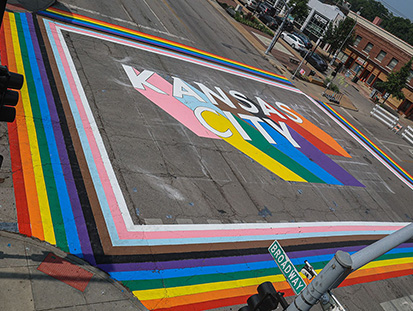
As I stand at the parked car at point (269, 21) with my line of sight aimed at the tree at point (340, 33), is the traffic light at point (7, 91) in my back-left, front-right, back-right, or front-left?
back-right

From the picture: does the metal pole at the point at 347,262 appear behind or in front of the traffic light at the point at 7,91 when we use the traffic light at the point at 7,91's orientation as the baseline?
in front

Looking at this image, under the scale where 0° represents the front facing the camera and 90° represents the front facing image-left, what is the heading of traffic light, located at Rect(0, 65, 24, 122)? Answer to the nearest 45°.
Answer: approximately 270°

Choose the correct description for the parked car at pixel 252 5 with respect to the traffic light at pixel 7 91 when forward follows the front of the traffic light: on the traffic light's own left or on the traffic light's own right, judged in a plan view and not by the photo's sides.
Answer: on the traffic light's own left

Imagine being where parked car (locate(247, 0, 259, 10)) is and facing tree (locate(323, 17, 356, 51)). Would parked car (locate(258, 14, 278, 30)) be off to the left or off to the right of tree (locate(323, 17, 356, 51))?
right
